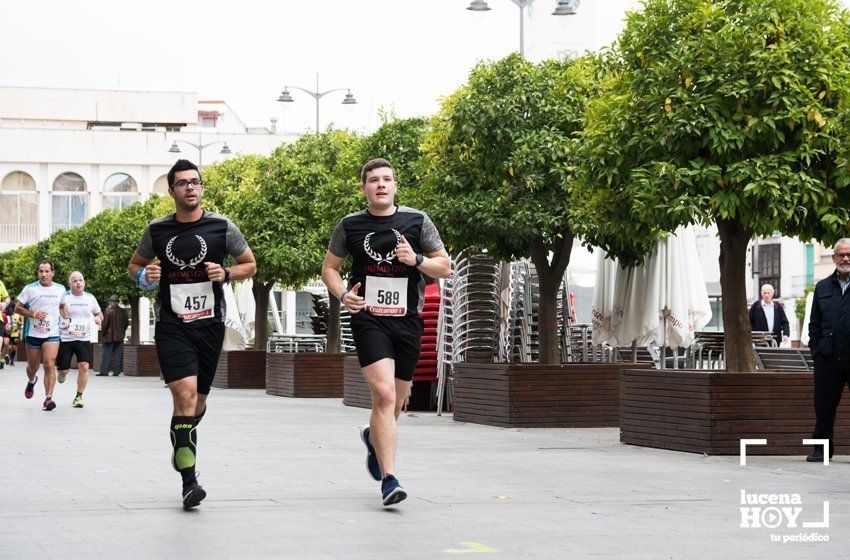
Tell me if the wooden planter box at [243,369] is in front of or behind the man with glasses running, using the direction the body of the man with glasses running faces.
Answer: behind

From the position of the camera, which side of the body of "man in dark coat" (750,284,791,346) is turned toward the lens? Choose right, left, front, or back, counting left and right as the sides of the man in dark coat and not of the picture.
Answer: front

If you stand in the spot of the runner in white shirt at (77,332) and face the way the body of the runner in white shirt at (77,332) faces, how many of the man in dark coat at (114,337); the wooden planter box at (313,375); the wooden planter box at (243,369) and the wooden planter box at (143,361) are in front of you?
0

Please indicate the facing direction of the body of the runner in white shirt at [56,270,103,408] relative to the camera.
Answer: toward the camera

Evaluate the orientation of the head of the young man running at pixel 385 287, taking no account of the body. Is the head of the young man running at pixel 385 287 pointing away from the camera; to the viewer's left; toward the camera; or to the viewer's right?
toward the camera

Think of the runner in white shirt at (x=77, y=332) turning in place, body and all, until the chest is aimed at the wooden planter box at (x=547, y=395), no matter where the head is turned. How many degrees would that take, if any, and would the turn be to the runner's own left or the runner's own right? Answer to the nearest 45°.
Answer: approximately 45° to the runner's own left

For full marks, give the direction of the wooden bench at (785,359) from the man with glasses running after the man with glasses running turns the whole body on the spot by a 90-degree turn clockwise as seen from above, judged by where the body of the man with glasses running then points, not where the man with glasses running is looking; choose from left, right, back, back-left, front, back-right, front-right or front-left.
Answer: back-right

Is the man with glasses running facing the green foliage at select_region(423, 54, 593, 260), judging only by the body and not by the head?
no

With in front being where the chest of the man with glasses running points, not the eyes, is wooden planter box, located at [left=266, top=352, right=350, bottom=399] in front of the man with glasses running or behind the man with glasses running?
behind

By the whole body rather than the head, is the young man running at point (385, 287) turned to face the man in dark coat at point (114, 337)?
no

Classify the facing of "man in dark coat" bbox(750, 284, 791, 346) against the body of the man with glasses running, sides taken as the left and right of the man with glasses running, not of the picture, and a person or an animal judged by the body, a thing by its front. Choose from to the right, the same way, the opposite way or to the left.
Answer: the same way

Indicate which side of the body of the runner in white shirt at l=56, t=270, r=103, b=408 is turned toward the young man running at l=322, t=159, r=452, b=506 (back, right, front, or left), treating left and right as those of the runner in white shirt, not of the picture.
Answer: front

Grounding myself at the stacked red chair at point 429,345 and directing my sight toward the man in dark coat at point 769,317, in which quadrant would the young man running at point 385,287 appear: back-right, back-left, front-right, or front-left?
back-right

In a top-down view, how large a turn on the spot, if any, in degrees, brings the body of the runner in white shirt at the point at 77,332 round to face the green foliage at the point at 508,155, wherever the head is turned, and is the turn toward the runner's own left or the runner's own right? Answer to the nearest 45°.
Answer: approximately 45° to the runner's own left

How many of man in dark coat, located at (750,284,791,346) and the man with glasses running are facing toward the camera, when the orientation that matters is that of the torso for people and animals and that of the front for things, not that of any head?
2

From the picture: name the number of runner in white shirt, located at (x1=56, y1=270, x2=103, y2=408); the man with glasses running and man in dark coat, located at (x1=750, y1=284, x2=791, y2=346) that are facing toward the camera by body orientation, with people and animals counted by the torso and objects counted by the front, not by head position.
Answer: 3

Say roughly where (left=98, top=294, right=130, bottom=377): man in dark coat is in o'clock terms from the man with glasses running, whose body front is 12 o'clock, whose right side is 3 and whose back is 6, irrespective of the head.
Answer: The man in dark coat is roughly at 6 o'clock from the man with glasses running.

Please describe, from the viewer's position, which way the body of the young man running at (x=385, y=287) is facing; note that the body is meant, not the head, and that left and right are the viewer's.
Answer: facing the viewer

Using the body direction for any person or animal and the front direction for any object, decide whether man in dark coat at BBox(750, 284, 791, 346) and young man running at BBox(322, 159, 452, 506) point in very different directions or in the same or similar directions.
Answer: same or similar directions

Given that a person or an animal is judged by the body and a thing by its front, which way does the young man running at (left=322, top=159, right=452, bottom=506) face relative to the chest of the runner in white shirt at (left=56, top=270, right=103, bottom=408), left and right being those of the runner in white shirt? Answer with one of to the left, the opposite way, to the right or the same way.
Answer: the same way

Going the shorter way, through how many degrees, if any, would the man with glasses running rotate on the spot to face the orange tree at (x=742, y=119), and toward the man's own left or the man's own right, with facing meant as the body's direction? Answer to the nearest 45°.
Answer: approximately 135° to the man's own left
